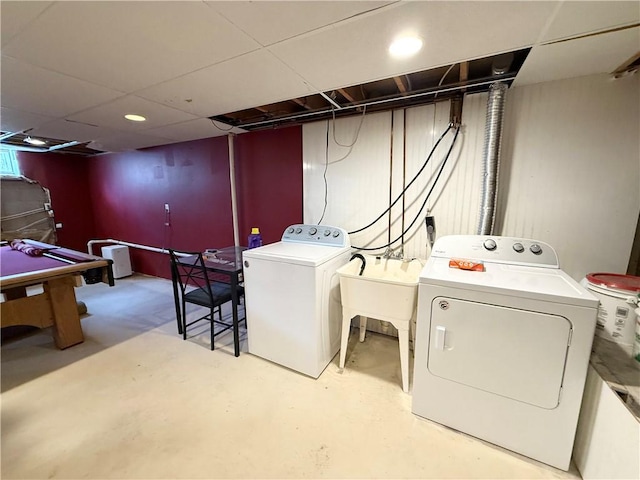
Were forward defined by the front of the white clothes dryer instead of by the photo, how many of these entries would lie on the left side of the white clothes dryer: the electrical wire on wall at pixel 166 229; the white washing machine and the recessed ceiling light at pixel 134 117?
0

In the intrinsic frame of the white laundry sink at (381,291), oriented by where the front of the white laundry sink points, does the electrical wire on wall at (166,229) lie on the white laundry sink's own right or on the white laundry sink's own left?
on the white laundry sink's own right

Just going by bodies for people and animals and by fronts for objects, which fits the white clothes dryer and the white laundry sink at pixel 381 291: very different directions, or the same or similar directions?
same or similar directions

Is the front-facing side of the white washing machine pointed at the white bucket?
no

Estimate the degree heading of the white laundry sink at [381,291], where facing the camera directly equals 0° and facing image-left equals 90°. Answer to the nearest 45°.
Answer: approximately 0°

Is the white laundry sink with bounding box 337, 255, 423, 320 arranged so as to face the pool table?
no

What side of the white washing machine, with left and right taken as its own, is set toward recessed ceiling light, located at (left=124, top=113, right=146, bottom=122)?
right

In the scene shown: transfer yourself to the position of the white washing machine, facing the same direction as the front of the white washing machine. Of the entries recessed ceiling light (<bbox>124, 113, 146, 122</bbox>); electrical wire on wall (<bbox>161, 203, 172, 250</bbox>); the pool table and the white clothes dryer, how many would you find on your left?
1

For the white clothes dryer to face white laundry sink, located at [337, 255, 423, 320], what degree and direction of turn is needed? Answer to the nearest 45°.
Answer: approximately 90° to its right

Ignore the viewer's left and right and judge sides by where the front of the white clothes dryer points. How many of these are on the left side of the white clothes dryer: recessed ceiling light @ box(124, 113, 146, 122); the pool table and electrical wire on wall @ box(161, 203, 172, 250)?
0

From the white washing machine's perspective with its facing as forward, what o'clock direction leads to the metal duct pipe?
The metal duct pipe is roughly at 8 o'clock from the white washing machine.

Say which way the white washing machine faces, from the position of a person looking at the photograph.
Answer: facing the viewer and to the left of the viewer

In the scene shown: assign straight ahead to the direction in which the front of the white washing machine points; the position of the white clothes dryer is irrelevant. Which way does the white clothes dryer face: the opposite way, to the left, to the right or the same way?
the same way

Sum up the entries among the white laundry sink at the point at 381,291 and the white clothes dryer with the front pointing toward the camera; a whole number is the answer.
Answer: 2

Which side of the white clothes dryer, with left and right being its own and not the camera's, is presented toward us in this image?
front

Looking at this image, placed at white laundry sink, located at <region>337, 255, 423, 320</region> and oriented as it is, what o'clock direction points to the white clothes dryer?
The white clothes dryer is roughly at 10 o'clock from the white laundry sink.

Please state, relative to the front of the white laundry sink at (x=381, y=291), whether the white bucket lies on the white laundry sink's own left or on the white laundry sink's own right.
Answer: on the white laundry sink's own left

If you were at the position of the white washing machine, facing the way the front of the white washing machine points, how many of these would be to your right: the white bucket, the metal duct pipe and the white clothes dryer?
0
